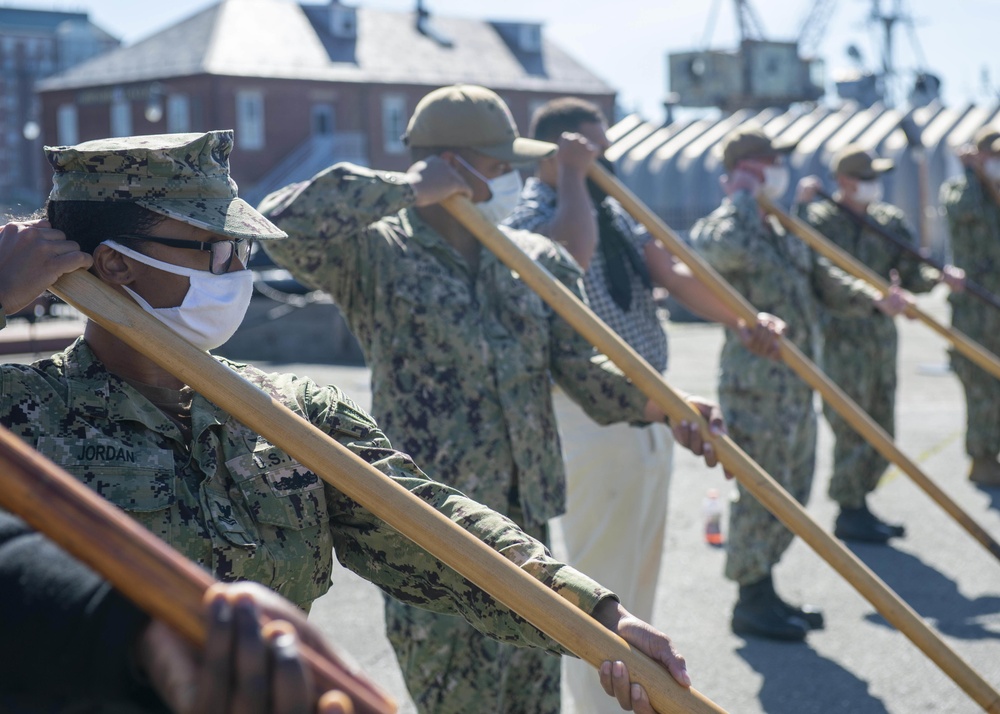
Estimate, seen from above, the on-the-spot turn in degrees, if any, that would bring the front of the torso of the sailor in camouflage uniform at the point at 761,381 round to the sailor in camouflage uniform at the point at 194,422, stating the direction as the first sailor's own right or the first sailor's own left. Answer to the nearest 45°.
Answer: approximately 90° to the first sailor's own right

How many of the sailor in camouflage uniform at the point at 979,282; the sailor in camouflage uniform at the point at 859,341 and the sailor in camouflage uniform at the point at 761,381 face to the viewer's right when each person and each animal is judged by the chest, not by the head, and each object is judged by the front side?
3

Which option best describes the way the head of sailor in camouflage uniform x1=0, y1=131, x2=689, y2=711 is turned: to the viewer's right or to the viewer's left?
to the viewer's right

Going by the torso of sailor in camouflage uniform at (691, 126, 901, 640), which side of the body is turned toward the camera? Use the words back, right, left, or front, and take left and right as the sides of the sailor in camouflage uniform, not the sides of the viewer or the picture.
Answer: right

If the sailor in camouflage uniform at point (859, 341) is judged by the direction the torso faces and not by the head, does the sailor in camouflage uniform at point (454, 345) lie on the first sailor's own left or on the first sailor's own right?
on the first sailor's own right

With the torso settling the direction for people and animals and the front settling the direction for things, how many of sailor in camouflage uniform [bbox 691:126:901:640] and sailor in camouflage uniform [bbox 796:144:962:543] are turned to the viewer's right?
2

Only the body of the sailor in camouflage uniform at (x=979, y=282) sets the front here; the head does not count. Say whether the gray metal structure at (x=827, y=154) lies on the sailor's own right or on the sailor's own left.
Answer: on the sailor's own left

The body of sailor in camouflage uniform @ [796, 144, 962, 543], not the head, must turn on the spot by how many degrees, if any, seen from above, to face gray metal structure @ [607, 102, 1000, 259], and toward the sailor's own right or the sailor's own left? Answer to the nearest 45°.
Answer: approximately 90° to the sailor's own left

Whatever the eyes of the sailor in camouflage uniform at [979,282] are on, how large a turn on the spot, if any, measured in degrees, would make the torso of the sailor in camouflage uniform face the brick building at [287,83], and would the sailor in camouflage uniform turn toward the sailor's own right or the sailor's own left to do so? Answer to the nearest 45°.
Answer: approximately 135° to the sailor's own left

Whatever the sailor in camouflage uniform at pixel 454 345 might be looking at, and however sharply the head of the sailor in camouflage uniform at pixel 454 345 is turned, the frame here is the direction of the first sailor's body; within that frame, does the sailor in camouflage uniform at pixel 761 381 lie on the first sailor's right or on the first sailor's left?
on the first sailor's left

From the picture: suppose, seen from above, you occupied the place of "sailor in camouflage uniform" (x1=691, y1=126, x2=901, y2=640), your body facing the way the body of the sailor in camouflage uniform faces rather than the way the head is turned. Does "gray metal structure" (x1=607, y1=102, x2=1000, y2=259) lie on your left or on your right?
on your left

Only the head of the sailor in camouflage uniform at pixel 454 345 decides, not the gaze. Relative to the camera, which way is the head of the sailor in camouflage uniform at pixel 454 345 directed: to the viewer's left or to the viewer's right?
to the viewer's right

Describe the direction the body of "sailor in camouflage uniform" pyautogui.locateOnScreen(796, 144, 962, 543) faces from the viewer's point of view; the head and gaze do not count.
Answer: to the viewer's right

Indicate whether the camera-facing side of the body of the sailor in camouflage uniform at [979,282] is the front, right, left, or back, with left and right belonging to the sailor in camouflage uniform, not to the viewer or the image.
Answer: right

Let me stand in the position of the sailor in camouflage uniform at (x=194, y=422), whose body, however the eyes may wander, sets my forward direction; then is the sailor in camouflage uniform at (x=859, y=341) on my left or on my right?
on my left

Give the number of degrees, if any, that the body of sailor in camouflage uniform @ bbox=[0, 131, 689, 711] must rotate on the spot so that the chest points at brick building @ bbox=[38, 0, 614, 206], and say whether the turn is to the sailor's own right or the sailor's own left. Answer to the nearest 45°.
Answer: approximately 135° to the sailor's own left
